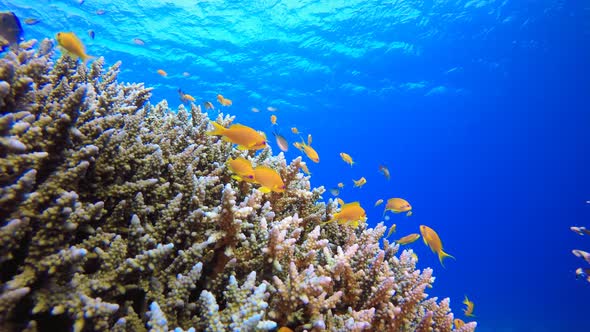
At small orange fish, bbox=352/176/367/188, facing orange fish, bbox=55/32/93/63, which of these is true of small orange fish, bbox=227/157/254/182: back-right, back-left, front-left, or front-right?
front-left

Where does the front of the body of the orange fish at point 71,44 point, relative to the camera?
to the viewer's left

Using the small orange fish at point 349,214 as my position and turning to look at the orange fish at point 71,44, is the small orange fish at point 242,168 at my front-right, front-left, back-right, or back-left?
front-left

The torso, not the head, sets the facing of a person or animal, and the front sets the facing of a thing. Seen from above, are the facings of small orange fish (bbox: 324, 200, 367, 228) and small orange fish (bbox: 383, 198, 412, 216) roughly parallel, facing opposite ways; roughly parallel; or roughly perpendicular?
roughly parallel
